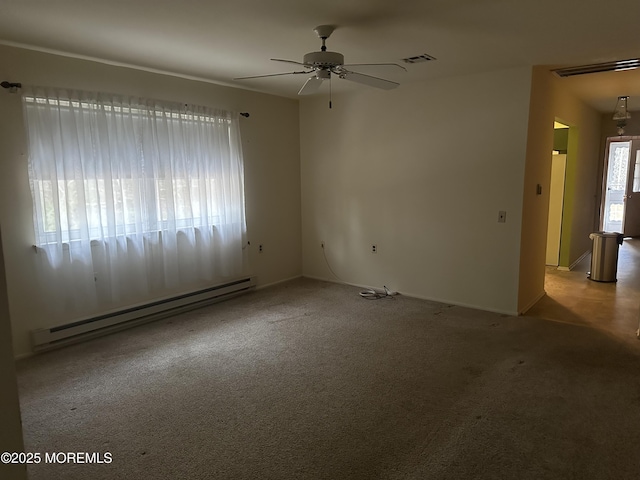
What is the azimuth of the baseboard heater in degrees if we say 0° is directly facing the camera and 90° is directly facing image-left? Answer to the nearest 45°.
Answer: approximately 315°

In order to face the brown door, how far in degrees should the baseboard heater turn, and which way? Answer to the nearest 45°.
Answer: approximately 45° to its left
